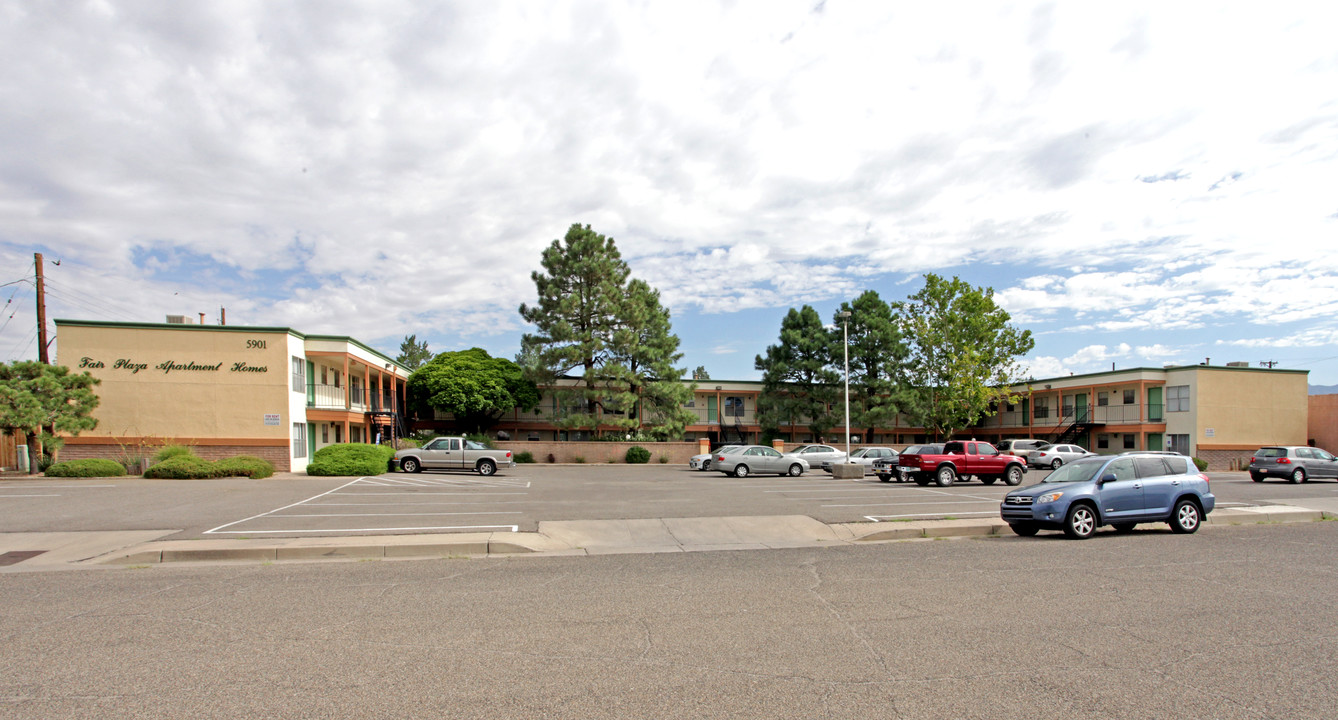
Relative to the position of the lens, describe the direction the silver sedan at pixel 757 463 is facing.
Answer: facing to the right of the viewer

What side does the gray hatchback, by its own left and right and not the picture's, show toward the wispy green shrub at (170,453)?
back

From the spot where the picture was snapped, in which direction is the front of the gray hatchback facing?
facing away from the viewer and to the right of the viewer

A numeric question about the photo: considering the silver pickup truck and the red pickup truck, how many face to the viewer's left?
1
